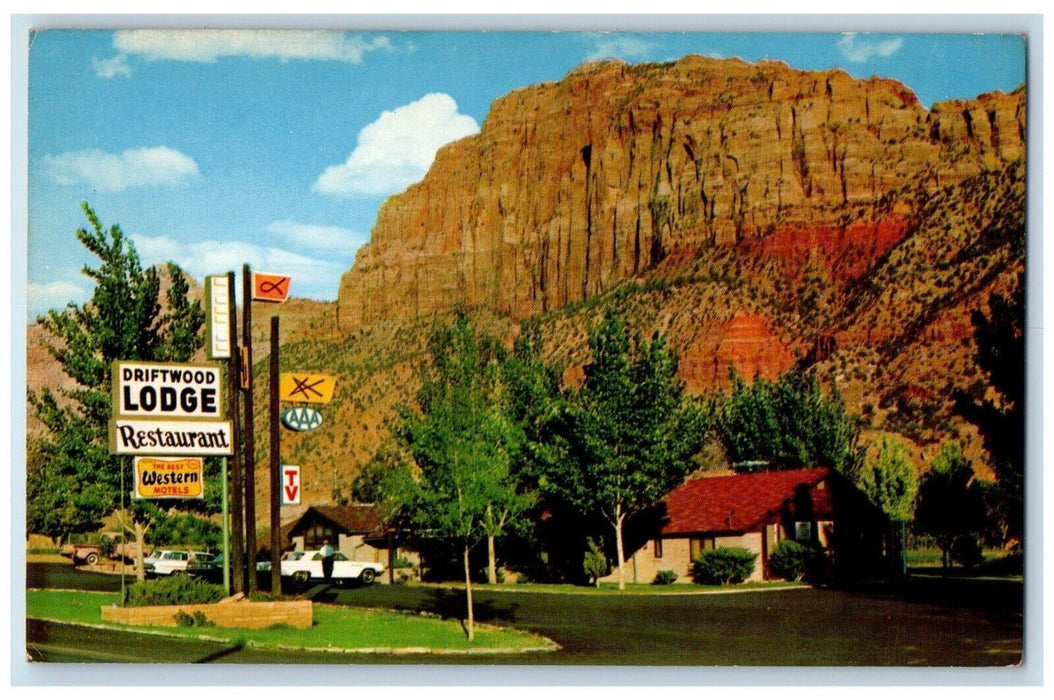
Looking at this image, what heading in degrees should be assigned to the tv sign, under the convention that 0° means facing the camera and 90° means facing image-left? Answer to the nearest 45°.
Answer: approximately 0°

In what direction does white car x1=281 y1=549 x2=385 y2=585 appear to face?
to the viewer's right

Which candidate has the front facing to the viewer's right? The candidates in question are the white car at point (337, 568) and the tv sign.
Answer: the white car

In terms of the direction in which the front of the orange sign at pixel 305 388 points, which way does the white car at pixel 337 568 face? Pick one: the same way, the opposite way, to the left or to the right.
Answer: to the left

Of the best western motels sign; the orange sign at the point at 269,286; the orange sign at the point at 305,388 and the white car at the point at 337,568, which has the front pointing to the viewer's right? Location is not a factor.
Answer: the white car
